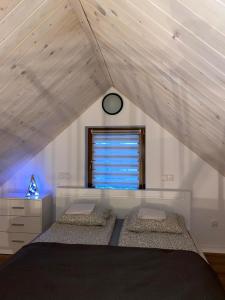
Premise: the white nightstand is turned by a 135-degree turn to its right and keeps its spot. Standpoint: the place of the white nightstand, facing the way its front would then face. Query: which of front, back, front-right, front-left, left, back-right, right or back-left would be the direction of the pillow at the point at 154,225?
back

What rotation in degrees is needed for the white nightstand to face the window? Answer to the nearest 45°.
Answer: approximately 90° to its left

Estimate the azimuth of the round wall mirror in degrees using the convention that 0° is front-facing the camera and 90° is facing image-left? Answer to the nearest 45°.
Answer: approximately 0°

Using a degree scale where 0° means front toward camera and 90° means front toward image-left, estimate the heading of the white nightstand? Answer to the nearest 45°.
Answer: approximately 0°

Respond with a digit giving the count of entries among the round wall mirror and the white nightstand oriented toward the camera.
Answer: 2

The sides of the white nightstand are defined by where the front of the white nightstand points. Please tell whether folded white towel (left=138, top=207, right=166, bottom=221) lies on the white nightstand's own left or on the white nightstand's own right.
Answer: on the white nightstand's own left
